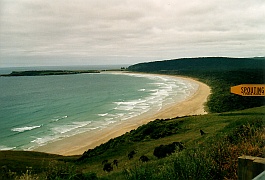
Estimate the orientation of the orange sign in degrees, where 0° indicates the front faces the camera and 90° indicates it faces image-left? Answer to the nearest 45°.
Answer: approximately 0°
